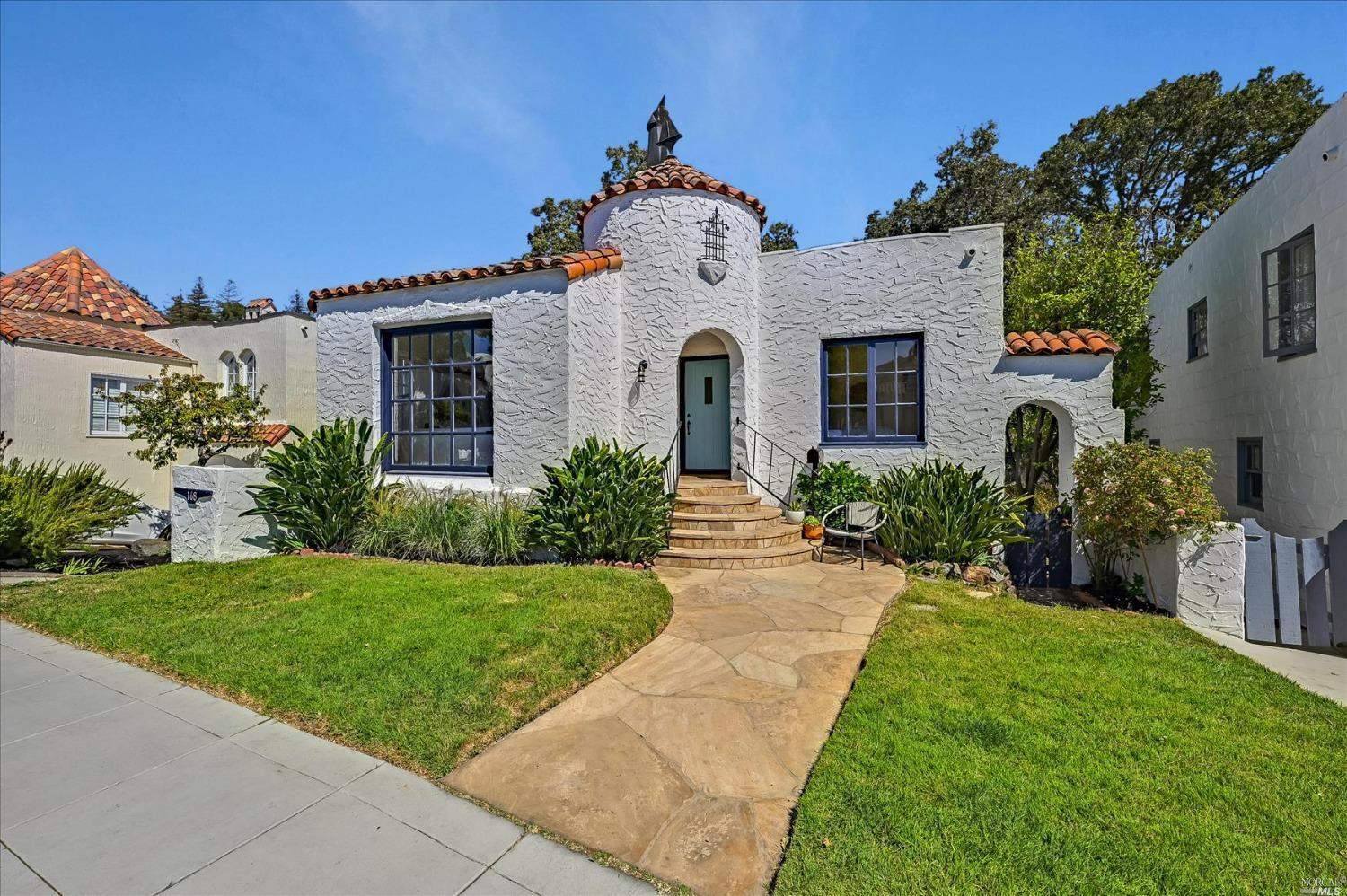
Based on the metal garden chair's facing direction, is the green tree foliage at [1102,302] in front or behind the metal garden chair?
behind

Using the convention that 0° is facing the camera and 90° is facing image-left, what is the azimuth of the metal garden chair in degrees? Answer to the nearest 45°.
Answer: approximately 45°

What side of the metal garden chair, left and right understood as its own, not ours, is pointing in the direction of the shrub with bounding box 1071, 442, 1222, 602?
left

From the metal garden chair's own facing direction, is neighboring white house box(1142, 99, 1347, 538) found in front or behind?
behind

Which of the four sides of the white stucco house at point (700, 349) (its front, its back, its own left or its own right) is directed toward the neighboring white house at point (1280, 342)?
left

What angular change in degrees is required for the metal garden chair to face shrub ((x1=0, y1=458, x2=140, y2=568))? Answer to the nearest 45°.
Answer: approximately 45° to its right

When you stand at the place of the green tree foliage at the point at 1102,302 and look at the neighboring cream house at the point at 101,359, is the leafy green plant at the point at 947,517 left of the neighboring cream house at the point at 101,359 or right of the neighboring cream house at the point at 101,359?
left

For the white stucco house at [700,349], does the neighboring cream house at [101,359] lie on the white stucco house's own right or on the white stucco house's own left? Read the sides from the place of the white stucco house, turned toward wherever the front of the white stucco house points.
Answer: on the white stucco house's own right

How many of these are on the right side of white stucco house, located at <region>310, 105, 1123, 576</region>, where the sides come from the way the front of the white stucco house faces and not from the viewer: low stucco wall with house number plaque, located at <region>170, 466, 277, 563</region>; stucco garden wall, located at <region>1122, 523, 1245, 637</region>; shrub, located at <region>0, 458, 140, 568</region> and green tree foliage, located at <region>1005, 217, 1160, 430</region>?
2

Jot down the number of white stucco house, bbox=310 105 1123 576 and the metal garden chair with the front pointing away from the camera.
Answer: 0

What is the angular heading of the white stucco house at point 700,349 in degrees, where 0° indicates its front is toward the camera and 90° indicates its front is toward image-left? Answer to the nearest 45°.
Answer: approximately 0°

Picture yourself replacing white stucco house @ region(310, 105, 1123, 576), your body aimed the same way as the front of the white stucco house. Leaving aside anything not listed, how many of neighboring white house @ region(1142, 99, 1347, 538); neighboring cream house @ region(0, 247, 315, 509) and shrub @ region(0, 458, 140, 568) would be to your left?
1

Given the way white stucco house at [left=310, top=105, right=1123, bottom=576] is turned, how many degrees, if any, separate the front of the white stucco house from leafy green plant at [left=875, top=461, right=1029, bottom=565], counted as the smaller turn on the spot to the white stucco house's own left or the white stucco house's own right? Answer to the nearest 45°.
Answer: approximately 90° to the white stucco house's own left

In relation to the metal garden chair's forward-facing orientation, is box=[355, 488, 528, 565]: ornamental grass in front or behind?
in front
